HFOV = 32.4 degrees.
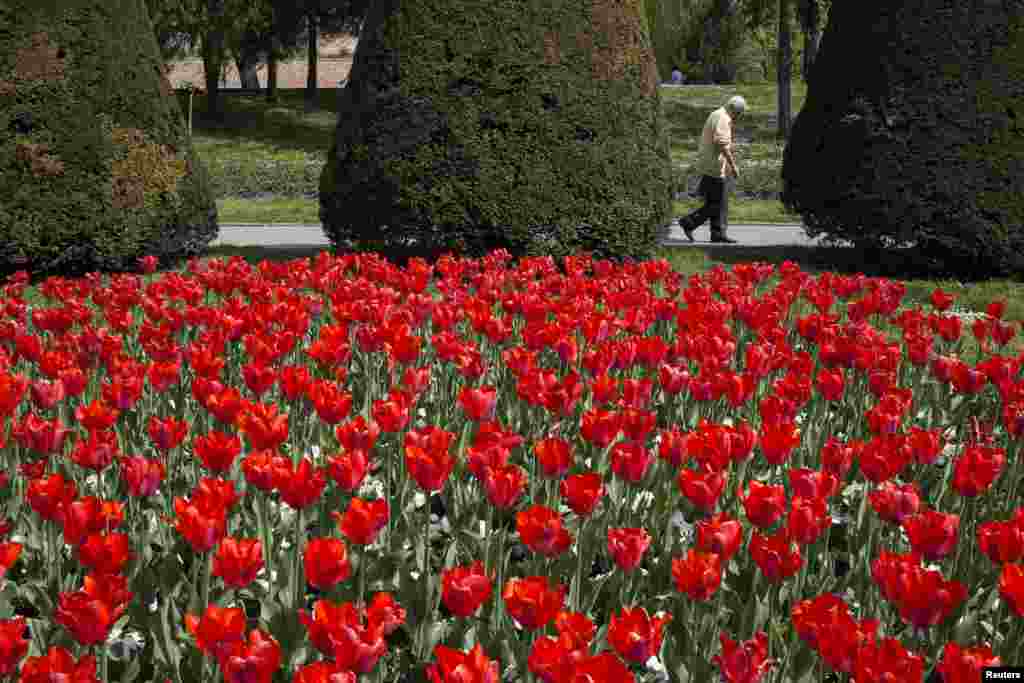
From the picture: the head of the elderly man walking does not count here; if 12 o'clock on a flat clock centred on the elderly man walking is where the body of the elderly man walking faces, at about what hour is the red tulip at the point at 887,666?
The red tulip is roughly at 3 o'clock from the elderly man walking.

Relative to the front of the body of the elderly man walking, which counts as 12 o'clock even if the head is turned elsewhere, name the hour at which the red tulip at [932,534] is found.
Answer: The red tulip is roughly at 3 o'clock from the elderly man walking.

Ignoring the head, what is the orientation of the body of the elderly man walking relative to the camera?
to the viewer's right

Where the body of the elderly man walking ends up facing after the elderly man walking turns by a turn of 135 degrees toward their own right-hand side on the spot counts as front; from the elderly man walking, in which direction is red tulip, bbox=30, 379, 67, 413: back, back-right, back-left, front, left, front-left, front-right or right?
front-left

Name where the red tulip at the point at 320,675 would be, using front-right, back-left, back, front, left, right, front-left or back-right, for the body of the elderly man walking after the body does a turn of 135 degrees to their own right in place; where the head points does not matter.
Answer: front-left

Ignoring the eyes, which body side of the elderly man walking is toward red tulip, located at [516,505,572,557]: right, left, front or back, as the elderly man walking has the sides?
right

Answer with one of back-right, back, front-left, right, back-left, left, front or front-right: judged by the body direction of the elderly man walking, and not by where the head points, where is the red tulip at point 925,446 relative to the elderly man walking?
right

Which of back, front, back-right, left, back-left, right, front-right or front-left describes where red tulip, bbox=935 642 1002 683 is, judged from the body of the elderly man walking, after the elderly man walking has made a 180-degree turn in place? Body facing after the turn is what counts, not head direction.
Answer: left

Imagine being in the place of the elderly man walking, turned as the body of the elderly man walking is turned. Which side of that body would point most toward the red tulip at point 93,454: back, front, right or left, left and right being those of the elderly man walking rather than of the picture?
right

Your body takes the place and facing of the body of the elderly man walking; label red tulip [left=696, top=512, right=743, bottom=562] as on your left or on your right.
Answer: on your right

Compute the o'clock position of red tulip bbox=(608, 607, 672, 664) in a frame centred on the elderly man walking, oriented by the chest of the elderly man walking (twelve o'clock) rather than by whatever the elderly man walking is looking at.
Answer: The red tulip is roughly at 3 o'clock from the elderly man walking.

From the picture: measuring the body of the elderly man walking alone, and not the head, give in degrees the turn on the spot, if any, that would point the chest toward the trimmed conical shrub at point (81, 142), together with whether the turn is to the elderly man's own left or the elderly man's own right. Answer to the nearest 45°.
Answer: approximately 135° to the elderly man's own right

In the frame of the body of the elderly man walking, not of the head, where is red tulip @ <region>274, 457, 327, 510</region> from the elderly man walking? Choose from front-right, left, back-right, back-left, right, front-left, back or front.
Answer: right

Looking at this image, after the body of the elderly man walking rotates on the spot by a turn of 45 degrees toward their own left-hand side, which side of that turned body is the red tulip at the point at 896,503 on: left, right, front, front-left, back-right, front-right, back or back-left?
back-right

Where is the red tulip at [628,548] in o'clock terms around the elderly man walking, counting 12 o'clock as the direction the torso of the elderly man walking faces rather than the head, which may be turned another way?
The red tulip is roughly at 3 o'clock from the elderly man walking.

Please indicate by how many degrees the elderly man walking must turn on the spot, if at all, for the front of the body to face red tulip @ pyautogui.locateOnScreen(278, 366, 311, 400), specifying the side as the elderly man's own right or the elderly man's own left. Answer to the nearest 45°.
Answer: approximately 90° to the elderly man's own right

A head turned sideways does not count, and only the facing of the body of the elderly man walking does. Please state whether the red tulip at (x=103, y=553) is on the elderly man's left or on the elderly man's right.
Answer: on the elderly man's right

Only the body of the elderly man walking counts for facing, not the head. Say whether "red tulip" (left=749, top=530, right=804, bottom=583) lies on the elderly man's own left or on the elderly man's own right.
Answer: on the elderly man's own right
